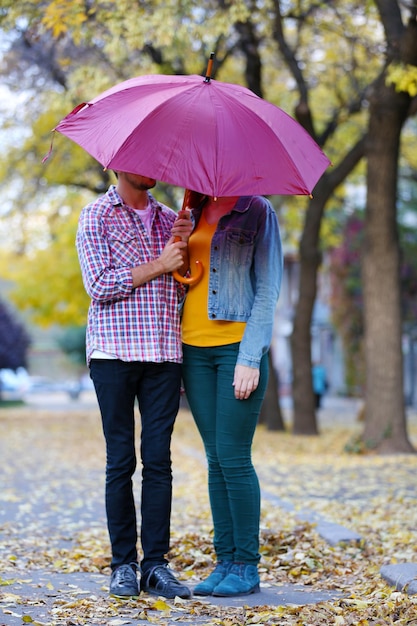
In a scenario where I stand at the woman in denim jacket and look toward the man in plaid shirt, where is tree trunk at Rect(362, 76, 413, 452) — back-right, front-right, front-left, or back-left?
back-right

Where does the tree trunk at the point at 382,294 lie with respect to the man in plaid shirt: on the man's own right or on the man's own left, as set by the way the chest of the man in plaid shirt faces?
on the man's own left

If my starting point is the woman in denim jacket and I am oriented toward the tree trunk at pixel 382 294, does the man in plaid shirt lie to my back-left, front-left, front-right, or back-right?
back-left

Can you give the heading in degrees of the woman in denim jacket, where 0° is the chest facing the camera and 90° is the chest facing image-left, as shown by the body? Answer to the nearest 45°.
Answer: approximately 45°

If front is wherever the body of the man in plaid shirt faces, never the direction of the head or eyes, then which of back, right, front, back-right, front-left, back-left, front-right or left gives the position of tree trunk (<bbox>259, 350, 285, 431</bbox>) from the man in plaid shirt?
back-left

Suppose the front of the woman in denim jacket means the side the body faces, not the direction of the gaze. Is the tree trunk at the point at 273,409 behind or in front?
behind

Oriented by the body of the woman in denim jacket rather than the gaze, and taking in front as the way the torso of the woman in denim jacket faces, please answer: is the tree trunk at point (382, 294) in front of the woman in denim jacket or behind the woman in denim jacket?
behind

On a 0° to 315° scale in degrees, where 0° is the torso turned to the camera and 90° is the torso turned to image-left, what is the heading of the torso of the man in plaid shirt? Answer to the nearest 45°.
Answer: approximately 315°
